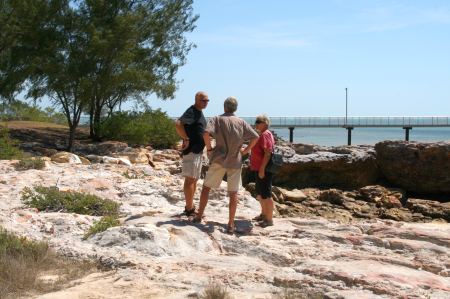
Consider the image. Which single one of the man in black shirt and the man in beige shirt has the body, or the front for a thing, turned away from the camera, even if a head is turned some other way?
the man in beige shirt

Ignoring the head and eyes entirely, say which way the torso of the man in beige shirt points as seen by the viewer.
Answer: away from the camera

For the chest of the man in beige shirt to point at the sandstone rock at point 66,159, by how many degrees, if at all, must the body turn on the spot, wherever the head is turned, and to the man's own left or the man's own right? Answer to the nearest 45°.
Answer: approximately 45° to the man's own left

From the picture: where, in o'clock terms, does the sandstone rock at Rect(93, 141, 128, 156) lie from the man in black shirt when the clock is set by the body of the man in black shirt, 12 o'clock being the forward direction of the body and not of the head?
The sandstone rock is roughly at 7 o'clock from the man in black shirt.

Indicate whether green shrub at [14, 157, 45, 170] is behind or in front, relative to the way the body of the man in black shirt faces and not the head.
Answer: behind

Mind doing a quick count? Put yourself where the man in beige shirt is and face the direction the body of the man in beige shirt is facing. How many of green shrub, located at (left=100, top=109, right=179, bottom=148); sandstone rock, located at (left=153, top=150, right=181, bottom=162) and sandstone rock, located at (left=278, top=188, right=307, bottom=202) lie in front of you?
3

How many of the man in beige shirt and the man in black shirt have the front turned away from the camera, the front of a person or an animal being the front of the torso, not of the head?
1

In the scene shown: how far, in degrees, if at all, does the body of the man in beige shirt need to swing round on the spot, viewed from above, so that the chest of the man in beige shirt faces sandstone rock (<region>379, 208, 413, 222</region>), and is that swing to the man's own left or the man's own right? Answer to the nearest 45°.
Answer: approximately 45° to the man's own right

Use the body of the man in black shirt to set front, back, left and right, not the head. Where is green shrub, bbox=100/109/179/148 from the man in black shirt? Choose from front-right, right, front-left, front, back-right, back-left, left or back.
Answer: back-left
